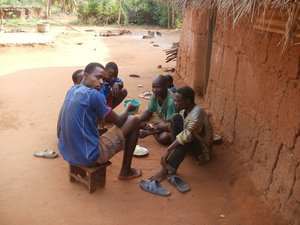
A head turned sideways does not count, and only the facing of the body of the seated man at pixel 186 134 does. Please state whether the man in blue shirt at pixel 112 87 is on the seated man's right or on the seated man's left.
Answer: on the seated man's right

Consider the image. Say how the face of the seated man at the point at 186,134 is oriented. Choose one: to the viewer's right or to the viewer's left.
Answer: to the viewer's left

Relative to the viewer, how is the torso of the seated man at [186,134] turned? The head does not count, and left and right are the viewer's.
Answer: facing to the left of the viewer

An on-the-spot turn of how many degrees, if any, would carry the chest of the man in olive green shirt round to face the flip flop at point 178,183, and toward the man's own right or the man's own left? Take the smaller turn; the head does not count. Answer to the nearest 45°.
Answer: approximately 45° to the man's own left

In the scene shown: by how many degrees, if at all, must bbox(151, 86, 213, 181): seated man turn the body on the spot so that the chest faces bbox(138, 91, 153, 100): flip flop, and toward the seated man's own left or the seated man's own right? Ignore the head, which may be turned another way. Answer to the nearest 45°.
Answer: approximately 90° to the seated man's own right

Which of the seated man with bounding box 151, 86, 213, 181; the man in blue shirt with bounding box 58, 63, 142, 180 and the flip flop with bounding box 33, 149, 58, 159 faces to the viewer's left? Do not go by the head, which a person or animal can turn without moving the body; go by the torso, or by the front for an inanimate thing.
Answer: the seated man

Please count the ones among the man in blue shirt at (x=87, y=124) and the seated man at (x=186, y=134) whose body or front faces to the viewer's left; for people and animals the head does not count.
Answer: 1
